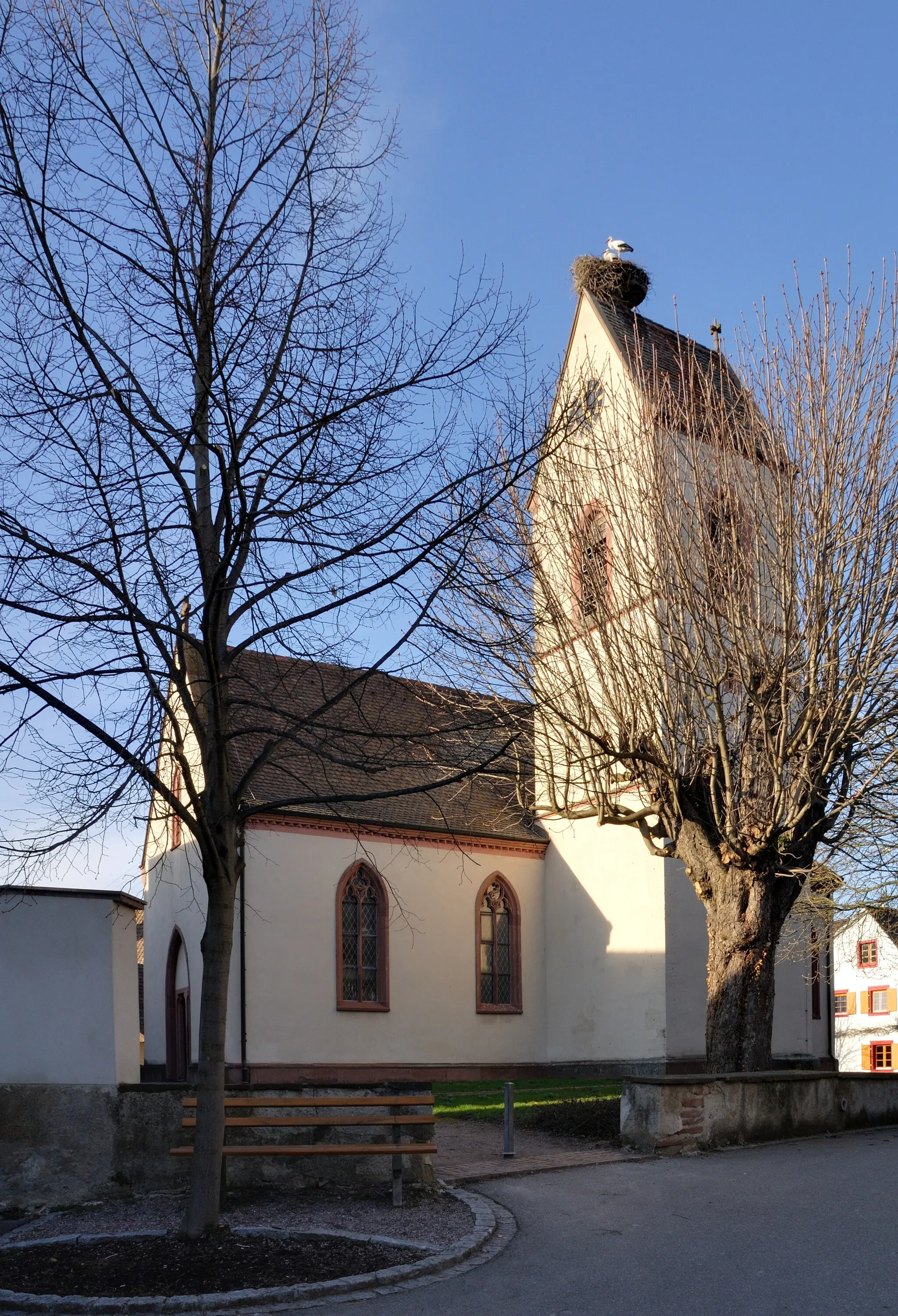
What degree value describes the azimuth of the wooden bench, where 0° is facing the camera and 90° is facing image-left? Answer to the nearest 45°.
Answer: approximately 0°

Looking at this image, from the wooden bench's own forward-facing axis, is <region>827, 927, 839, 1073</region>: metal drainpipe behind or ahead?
behind

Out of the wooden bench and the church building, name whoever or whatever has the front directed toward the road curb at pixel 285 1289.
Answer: the wooden bench

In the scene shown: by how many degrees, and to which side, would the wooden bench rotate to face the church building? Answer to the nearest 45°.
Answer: approximately 180°
